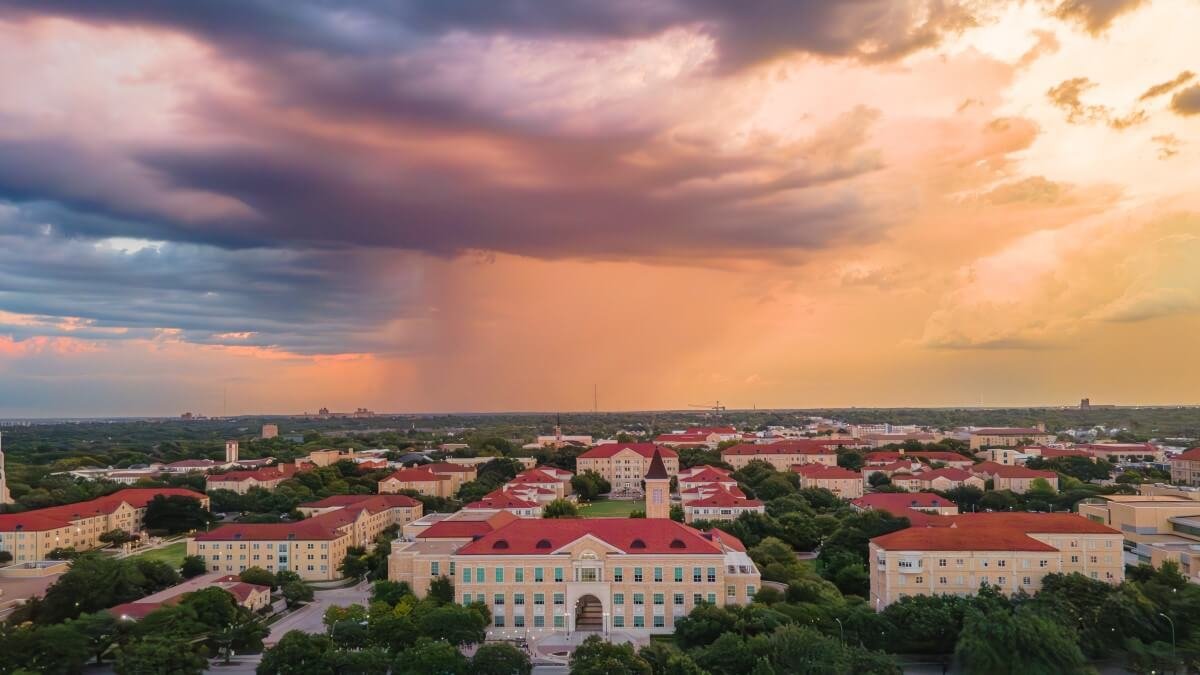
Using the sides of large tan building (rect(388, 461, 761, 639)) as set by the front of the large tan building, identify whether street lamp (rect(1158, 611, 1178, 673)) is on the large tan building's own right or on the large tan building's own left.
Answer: on the large tan building's own left

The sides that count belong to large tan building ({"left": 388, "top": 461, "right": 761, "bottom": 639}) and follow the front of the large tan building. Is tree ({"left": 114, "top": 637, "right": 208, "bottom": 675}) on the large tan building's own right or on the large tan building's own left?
on the large tan building's own right

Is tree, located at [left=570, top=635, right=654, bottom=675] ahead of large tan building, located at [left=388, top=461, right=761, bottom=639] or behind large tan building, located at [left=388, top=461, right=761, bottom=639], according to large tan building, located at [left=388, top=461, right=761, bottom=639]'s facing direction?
ahead

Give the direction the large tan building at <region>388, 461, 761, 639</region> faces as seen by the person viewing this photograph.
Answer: facing the viewer

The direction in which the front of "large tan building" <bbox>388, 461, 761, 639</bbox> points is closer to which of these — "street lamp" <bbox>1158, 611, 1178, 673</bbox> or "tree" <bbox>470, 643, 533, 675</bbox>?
the tree

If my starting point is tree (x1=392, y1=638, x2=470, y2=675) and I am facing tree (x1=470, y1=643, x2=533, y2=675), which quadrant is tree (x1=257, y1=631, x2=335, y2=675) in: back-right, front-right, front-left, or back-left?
back-left

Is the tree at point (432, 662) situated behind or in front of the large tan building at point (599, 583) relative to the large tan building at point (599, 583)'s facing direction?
in front

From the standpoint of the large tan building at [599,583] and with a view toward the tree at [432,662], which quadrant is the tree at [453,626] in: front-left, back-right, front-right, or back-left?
front-right

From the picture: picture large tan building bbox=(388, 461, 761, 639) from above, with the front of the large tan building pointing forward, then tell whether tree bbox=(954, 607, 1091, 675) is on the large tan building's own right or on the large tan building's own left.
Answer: on the large tan building's own left

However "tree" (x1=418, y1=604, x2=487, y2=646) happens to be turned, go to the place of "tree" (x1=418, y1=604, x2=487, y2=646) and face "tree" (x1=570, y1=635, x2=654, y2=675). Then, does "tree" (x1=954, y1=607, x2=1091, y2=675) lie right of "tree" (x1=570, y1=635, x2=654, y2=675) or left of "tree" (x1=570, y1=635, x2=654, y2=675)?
left

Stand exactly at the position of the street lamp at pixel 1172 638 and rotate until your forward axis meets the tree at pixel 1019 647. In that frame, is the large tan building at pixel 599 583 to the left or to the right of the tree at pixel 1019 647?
right
